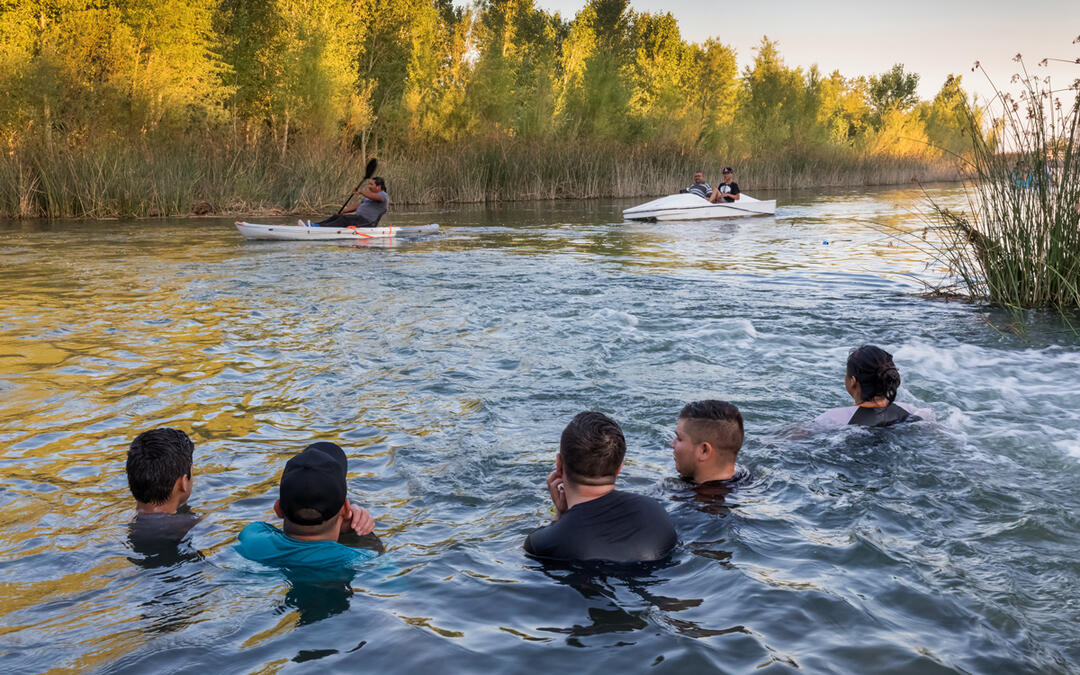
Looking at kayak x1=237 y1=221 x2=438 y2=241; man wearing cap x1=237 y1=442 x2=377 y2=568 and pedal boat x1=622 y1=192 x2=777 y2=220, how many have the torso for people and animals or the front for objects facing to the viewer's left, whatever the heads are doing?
2

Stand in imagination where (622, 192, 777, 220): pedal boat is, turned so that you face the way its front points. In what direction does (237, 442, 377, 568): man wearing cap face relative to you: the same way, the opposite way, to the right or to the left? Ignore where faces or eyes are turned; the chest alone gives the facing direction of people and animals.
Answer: to the right

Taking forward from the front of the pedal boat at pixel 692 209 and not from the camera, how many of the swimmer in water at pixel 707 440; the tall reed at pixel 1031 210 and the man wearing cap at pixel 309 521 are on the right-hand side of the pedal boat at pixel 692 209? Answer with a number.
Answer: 0

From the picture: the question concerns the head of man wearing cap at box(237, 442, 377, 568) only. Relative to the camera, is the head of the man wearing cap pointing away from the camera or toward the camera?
away from the camera

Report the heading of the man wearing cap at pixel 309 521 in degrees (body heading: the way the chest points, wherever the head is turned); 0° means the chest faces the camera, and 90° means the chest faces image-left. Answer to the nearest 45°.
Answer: approximately 180°

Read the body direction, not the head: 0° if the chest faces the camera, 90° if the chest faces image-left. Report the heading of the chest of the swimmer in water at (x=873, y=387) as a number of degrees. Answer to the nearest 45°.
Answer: approximately 135°

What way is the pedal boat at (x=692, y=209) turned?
to the viewer's left

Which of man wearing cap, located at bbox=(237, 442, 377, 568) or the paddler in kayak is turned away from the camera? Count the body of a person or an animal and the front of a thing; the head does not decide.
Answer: the man wearing cap

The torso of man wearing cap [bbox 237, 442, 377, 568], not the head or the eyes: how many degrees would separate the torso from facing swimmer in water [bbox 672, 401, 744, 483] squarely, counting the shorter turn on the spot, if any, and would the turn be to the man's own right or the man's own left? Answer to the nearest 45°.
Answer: approximately 90° to the man's own right

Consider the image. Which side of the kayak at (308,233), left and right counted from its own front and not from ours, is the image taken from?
left

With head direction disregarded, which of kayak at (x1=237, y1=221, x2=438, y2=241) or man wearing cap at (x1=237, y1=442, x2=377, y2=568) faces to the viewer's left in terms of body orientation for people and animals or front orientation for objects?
the kayak

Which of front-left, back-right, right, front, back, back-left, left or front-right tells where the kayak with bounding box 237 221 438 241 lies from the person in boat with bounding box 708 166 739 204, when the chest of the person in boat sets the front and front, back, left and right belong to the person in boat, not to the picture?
front

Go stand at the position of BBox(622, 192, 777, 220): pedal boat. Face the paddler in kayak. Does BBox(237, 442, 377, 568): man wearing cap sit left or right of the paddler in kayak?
left

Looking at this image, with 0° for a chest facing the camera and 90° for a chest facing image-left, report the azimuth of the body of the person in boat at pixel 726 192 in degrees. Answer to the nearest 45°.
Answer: approximately 45°

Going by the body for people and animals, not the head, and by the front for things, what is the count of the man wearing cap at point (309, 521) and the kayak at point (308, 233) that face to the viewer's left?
1

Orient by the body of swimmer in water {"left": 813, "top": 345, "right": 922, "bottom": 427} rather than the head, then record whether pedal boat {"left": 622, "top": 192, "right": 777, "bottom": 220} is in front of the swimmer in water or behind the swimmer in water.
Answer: in front

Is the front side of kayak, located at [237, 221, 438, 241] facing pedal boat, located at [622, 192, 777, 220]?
no

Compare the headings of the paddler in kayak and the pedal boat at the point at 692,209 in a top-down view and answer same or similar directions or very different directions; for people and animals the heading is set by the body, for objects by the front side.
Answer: same or similar directions

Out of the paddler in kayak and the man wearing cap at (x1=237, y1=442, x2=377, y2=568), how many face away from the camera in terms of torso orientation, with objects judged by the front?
1

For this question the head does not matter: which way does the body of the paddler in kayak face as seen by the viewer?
to the viewer's left

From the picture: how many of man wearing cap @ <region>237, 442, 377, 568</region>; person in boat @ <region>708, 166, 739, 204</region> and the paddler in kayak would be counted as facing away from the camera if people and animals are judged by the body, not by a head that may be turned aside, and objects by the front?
1

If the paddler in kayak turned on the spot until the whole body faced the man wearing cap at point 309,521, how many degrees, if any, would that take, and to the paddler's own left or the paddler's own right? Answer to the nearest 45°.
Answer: approximately 90° to the paddler's own left
